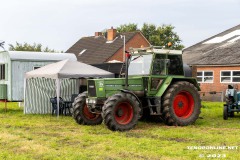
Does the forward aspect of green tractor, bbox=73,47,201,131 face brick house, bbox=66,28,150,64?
no

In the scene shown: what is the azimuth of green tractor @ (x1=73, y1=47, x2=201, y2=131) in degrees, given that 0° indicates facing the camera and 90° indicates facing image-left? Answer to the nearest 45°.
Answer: approximately 45°

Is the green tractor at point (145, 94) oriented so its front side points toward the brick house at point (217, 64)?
no
